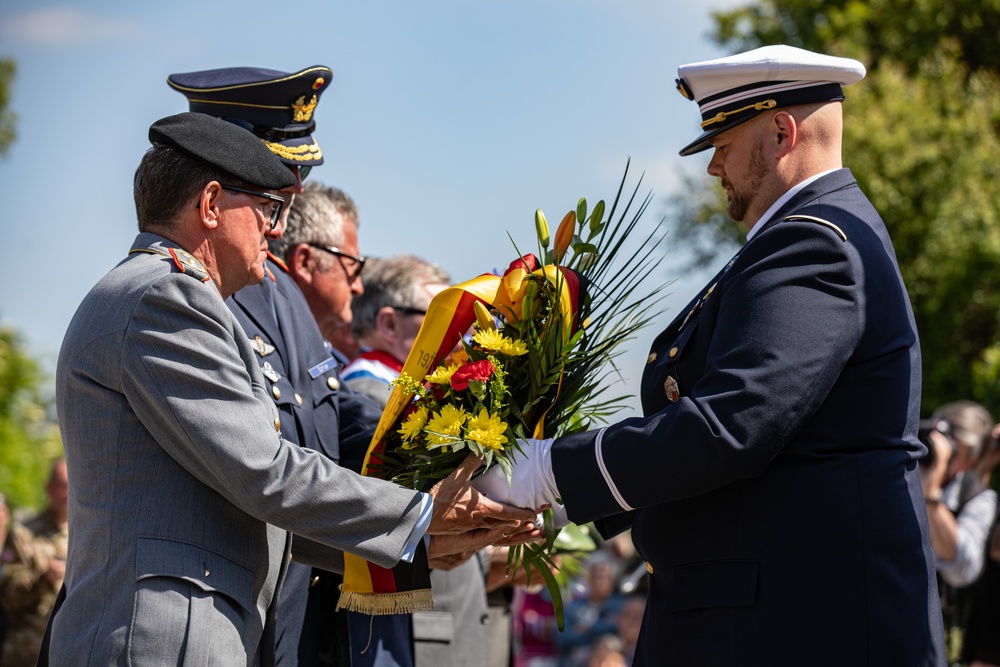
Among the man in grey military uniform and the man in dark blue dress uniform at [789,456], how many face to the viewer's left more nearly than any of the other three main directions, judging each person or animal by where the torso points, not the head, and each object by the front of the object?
1

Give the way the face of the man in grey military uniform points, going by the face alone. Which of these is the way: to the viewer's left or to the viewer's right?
to the viewer's right

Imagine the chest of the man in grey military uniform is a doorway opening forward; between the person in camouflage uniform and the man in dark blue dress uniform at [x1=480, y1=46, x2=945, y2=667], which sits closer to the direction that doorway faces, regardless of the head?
the man in dark blue dress uniform

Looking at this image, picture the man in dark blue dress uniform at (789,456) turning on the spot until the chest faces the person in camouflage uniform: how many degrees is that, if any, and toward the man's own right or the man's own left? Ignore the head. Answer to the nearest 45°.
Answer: approximately 45° to the man's own right

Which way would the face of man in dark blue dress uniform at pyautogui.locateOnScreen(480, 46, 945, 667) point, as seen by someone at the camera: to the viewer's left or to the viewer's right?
to the viewer's left

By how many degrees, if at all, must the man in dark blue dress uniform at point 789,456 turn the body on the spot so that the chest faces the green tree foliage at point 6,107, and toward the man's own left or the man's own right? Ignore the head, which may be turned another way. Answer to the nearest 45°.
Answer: approximately 45° to the man's own right

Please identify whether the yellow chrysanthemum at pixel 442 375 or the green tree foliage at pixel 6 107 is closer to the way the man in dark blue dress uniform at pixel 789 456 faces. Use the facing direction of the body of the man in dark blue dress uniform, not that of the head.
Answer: the yellow chrysanthemum

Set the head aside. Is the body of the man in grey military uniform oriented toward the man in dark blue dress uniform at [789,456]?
yes

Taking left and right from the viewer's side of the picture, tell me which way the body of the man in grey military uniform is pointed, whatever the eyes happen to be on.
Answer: facing to the right of the viewer

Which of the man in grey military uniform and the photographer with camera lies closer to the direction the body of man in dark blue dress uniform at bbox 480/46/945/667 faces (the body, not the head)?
the man in grey military uniform

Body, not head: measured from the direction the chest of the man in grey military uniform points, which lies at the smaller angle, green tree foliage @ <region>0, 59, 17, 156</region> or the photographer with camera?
the photographer with camera

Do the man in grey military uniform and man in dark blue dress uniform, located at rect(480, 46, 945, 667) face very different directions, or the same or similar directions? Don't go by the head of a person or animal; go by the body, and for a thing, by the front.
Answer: very different directions

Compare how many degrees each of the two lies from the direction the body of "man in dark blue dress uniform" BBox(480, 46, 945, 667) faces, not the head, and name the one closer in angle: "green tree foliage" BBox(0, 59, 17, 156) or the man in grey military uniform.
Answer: the man in grey military uniform

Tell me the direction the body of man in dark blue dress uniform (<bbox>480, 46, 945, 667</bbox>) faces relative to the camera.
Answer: to the viewer's left
